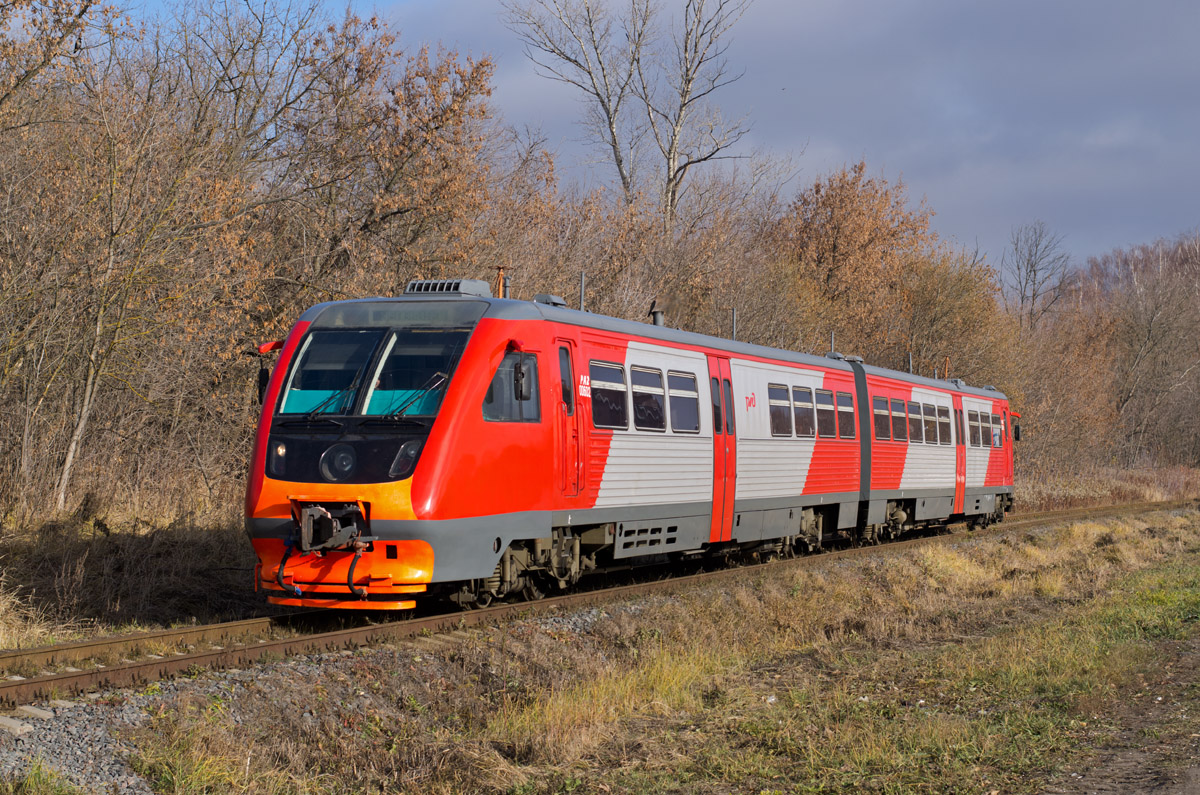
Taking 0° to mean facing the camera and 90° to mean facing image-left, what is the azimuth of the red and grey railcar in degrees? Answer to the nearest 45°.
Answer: approximately 45°
